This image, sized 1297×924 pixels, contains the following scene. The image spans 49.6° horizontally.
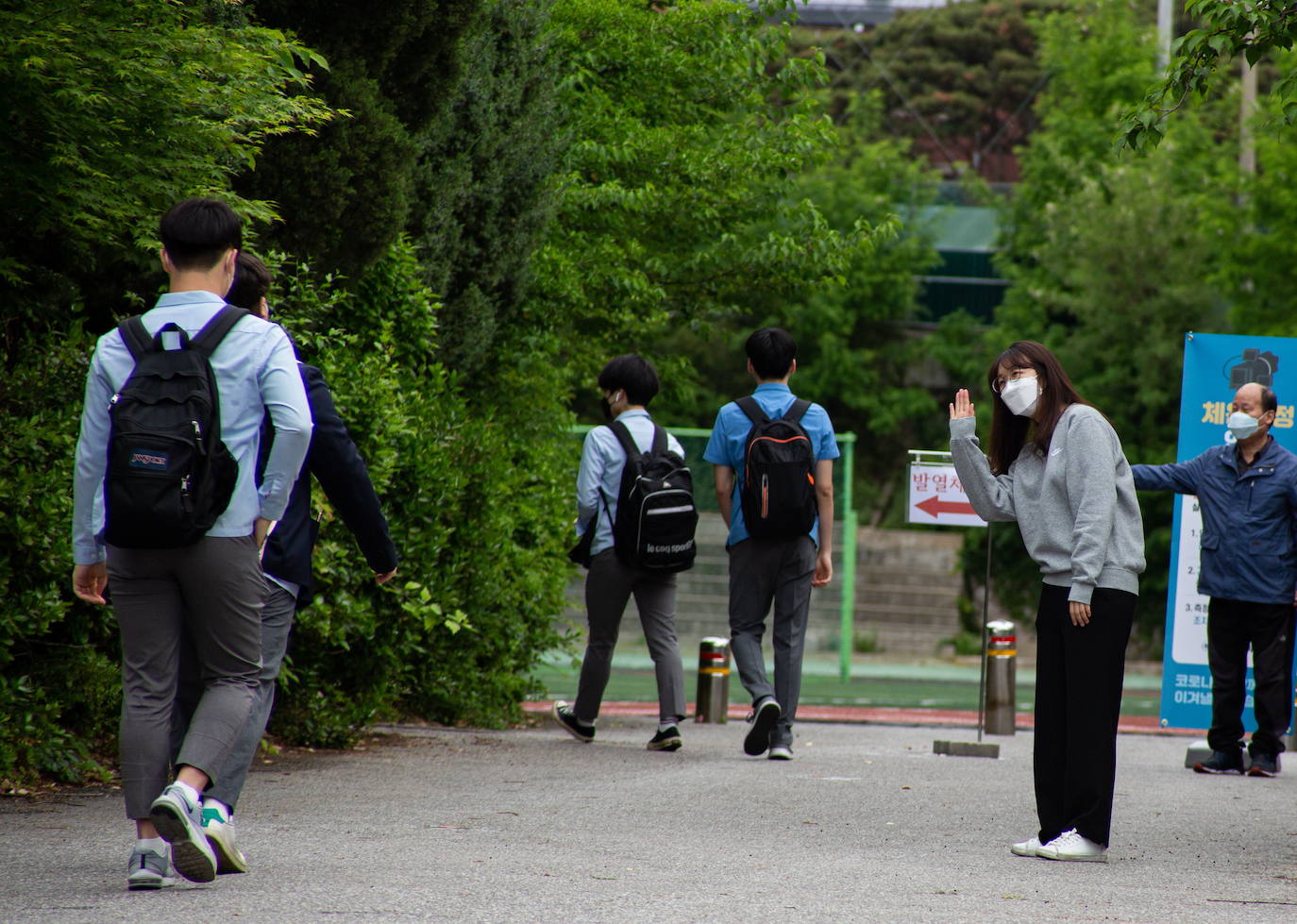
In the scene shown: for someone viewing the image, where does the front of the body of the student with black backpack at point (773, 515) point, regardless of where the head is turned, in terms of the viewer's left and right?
facing away from the viewer

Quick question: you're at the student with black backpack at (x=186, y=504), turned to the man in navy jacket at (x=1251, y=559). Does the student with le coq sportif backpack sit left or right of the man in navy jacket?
left

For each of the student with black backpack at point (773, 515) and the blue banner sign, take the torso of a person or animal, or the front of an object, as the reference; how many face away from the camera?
1

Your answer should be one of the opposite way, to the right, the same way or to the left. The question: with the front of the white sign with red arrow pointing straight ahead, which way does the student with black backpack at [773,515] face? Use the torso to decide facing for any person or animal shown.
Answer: the opposite way

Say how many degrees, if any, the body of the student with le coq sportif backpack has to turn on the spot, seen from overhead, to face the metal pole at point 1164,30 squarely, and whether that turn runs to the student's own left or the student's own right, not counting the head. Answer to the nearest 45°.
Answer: approximately 90° to the student's own right

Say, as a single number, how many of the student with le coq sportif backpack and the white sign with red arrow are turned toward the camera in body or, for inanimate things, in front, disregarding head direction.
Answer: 1

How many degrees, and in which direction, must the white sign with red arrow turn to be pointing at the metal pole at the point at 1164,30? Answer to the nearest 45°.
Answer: approximately 180°

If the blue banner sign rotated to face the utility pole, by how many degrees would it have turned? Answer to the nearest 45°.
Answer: approximately 180°

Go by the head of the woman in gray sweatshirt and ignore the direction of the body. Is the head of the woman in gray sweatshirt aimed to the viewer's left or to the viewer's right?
to the viewer's left

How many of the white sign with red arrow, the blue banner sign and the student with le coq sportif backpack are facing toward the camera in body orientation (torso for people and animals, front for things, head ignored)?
2

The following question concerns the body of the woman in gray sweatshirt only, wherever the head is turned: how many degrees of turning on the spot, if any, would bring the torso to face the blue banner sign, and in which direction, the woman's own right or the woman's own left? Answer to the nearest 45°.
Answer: approximately 135° to the woman's own right

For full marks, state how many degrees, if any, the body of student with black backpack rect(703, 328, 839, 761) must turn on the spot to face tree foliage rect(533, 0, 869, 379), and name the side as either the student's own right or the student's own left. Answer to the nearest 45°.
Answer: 0° — they already face it

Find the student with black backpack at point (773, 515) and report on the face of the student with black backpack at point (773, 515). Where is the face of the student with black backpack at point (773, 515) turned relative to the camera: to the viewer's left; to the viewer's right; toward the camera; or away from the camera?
away from the camera

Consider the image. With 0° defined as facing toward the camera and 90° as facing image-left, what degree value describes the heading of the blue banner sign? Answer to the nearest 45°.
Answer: approximately 0°

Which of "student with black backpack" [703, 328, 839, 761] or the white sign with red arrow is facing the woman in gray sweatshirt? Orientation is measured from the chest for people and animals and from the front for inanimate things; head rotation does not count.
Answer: the white sign with red arrow
